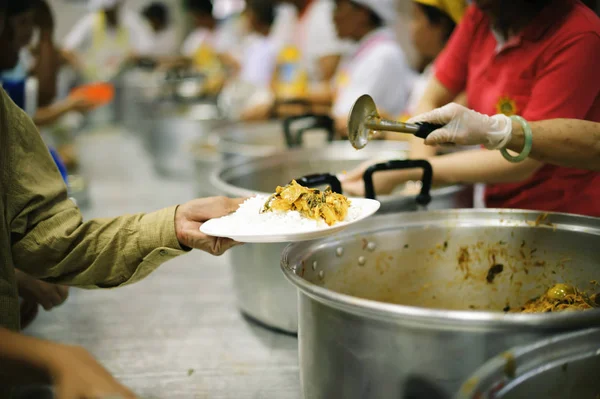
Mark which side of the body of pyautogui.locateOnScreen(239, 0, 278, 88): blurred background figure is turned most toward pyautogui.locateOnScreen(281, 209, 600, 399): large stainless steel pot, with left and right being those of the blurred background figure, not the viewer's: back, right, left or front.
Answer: left

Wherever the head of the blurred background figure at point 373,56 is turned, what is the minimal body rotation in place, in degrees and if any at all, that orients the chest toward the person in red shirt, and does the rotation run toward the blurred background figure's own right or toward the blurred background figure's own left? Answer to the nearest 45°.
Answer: approximately 90° to the blurred background figure's own left

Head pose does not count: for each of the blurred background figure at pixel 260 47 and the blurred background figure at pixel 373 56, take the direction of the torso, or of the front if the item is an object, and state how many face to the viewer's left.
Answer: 2

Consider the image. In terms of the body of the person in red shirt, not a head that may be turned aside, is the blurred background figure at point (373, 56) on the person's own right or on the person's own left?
on the person's own right

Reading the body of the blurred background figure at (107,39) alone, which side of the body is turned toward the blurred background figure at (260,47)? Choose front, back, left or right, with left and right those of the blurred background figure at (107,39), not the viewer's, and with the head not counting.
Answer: front

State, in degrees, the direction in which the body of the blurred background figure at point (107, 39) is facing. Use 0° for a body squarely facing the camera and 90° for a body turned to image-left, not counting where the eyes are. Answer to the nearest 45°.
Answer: approximately 0°

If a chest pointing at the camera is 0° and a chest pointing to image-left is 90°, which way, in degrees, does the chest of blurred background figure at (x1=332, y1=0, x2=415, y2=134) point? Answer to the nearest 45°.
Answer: approximately 90°

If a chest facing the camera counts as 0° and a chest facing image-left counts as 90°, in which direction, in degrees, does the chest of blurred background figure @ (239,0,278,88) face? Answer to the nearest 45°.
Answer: approximately 90°

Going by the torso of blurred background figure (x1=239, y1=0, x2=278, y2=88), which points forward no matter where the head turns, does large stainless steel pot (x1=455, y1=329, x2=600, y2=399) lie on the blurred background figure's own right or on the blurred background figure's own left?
on the blurred background figure's own left

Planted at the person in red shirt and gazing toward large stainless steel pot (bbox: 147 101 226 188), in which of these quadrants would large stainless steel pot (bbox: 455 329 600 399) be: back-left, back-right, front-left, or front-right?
back-left

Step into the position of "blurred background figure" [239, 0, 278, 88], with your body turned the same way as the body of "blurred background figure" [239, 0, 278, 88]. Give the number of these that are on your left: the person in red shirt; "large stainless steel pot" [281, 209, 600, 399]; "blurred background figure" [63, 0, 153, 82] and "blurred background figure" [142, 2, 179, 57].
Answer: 2

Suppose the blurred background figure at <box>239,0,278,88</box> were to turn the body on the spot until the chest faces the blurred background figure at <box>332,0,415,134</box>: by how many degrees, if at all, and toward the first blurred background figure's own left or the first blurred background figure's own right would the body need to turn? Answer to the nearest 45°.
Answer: approximately 90° to the first blurred background figure's own left
